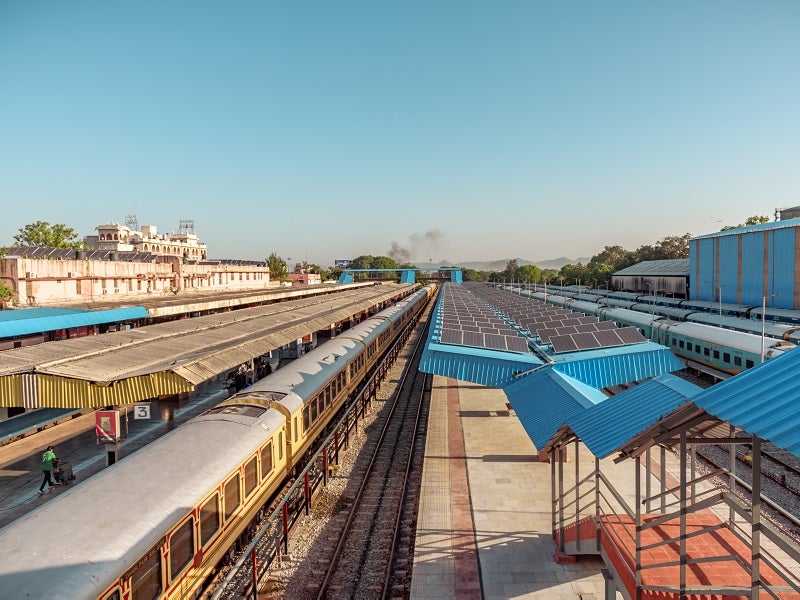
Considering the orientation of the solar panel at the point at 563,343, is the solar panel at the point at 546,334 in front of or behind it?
behind

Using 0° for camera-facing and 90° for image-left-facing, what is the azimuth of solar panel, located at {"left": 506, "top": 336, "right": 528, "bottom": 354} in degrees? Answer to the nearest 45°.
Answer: approximately 0°

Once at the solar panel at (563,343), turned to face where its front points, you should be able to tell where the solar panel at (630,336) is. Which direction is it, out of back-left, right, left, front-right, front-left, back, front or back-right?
back-left

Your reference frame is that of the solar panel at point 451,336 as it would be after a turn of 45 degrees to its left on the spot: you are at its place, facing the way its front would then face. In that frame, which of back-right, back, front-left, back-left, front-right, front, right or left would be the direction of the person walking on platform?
right

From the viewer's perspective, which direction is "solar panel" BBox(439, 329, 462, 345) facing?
toward the camera

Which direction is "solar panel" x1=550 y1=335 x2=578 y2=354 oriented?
toward the camera

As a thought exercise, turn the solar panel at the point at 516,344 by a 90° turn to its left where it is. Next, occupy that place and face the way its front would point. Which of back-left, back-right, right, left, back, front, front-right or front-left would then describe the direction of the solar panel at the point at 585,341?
front

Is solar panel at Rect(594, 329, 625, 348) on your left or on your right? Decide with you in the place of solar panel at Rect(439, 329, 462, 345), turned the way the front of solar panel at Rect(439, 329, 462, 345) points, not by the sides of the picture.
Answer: on your left

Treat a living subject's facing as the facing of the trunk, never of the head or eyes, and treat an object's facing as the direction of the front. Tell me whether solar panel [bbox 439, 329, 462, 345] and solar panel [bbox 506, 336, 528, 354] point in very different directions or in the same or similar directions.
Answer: same or similar directions

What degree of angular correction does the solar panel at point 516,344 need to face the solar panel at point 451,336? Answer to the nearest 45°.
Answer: approximately 90° to its right
